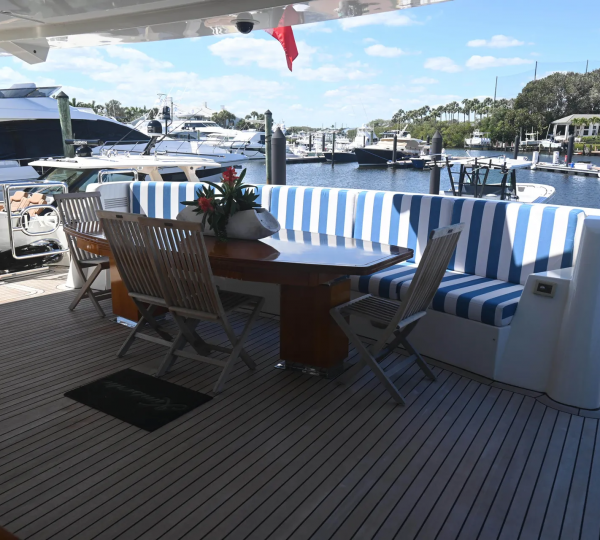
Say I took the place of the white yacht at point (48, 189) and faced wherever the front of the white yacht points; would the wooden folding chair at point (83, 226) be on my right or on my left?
on my left

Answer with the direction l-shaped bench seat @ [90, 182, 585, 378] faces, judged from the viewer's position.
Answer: facing the viewer and to the left of the viewer

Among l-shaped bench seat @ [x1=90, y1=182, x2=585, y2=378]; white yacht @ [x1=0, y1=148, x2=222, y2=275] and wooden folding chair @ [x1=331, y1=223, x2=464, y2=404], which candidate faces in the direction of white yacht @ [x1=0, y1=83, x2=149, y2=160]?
the wooden folding chair

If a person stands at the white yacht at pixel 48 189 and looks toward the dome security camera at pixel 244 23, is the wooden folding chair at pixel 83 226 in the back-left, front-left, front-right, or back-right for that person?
front-right

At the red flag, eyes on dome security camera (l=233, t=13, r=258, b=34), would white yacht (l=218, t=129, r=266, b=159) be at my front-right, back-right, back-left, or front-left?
back-right

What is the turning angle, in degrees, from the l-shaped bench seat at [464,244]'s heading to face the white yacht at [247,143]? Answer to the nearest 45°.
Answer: approximately 135° to its right

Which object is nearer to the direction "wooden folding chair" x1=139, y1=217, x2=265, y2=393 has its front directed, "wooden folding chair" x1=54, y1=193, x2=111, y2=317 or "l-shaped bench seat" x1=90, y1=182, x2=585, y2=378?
the l-shaped bench seat

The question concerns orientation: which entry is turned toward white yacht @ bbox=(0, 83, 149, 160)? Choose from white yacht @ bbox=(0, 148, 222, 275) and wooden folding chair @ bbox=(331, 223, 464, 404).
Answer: the wooden folding chair

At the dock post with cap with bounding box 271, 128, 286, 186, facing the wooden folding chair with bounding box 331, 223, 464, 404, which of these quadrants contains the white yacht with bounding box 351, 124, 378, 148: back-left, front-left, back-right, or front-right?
back-left

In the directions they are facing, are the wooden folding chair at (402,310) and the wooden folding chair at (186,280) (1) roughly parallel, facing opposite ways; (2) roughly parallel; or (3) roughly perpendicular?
roughly perpendicular

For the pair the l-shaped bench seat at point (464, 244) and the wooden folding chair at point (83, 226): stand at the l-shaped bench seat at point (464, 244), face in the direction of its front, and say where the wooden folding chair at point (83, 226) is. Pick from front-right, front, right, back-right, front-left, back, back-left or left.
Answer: front-right

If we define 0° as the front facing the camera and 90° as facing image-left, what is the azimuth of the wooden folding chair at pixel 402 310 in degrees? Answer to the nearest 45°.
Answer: approximately 135°

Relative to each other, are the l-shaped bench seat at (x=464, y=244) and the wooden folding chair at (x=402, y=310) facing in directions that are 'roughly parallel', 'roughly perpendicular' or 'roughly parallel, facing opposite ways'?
roughly perpendicular

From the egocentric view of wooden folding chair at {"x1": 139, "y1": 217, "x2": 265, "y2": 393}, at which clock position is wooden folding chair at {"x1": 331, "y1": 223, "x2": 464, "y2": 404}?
wooden folding chair at {"x1": 331, "y1": 223, "x2": 464, "y2": 404} is roughly at 2 o'clock from wooden folding chair at {"x1": 139, "y1": 217, "x2": 265, "y2": 393}.

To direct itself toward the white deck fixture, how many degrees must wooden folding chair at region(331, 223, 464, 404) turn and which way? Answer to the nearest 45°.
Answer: approximately 135° to its right
